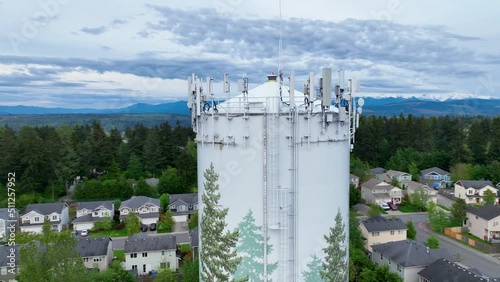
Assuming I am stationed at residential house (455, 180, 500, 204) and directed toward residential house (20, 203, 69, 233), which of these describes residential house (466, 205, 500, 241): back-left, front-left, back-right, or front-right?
front-left

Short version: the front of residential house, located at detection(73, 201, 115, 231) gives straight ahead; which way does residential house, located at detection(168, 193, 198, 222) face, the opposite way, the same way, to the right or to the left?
the same way

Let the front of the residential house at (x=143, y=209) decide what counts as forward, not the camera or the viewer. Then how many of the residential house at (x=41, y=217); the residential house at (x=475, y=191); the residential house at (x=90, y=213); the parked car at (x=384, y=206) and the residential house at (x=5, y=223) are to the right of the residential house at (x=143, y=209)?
3

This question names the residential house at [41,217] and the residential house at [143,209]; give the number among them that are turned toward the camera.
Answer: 2

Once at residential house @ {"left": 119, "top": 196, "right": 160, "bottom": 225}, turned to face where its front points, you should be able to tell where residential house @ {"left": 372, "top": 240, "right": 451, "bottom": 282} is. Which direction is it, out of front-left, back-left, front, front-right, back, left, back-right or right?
front-left

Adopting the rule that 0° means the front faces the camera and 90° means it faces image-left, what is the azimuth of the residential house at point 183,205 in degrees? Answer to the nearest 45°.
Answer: approximately 0°

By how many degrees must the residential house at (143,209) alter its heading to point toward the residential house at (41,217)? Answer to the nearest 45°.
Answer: approximately 90° to its right

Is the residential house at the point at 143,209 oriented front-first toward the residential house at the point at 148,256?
yes

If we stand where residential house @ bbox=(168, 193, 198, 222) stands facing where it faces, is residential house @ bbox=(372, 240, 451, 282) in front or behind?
in front

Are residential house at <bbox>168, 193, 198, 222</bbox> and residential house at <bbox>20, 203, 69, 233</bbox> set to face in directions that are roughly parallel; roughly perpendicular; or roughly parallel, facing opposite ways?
roughly parallel

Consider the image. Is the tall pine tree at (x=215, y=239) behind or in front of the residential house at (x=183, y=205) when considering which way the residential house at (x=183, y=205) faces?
in front

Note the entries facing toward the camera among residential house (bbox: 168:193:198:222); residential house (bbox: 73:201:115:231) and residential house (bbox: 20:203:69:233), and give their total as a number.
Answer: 3

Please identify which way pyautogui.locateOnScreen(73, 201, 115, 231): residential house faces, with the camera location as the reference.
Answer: facing the viewer

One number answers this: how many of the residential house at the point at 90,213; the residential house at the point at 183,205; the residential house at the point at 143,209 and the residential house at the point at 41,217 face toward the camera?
4

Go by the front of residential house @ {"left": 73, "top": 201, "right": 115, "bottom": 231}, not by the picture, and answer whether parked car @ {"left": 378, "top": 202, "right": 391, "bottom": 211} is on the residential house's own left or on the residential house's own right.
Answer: on the residential house's own left

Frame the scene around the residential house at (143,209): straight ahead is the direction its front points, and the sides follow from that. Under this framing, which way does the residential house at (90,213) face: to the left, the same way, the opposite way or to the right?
the same way

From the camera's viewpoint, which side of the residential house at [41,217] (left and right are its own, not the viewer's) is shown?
front

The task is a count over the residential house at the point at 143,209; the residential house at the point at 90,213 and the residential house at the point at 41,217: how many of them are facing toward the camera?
3

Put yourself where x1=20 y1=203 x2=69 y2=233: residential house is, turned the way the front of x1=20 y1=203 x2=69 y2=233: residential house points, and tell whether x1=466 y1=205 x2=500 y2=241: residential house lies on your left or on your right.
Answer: on your left
